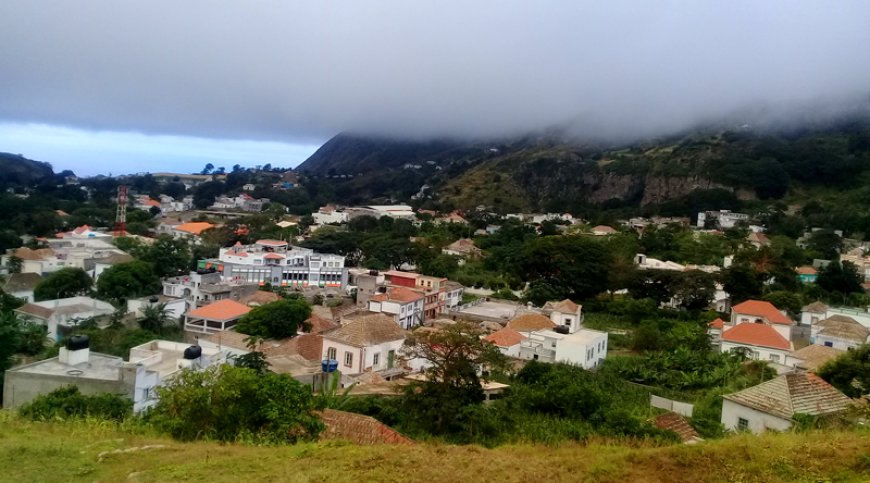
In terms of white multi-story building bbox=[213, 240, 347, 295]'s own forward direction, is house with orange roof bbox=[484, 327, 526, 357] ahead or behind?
ahead

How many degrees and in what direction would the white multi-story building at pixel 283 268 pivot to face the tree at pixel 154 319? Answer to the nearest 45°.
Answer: approximately 45° to its right

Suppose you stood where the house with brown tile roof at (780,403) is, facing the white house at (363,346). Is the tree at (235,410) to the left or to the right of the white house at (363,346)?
left

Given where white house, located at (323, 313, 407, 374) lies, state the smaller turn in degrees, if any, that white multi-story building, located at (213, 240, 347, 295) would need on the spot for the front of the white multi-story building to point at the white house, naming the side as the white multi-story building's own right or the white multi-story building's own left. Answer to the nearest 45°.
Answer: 0° — it already faces it

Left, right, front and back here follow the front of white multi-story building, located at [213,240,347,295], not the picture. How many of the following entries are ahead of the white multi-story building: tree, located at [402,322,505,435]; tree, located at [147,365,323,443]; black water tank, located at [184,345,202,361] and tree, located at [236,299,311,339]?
4

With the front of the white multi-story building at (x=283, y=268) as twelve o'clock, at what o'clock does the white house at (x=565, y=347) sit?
The white house is roughly at 11 o'clock from the white multi-story building.

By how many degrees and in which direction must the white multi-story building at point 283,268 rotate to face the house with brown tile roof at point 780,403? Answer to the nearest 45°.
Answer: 0° — it already faces it

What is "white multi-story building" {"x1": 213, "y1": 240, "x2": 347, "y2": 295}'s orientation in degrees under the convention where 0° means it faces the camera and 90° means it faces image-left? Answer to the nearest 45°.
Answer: approximately 0°

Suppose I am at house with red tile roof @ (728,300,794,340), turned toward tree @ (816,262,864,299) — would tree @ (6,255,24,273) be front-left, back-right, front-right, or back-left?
back-left

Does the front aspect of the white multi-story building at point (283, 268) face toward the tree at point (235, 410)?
yes

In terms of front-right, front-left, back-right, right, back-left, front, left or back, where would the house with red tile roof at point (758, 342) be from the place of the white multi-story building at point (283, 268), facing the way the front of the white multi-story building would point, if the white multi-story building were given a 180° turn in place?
back-right

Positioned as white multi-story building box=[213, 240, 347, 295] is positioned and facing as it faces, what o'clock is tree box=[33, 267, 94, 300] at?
The tree is roughly at 2 o'clock from the white multi-story building.

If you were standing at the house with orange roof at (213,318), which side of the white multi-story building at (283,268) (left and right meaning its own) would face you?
front

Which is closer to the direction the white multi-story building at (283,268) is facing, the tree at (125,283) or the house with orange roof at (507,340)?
the house with orange roof

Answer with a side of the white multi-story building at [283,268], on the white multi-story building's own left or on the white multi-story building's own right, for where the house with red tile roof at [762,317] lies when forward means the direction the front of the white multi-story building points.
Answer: on the white multi-story building's own left
